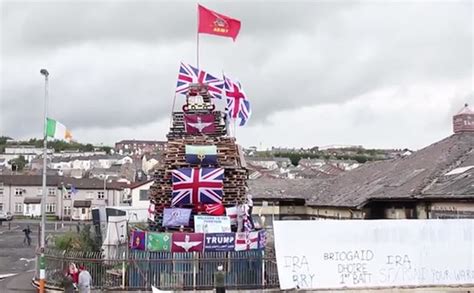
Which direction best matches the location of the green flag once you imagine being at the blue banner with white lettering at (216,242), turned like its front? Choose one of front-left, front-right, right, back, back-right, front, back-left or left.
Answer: right

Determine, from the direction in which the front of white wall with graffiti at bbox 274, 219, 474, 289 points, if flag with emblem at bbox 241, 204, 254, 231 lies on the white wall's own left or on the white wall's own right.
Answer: on the white wall's own right

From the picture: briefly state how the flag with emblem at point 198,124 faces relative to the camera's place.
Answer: facing the viewer

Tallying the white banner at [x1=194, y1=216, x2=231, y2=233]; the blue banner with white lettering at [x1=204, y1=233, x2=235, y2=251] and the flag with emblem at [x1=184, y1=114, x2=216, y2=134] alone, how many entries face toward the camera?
3

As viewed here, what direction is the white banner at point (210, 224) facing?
toward the camera

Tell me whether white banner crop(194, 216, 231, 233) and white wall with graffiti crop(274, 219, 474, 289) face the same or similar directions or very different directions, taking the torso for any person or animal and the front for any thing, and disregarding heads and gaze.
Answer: same or similar directions

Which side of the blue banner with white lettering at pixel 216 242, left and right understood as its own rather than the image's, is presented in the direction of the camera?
front

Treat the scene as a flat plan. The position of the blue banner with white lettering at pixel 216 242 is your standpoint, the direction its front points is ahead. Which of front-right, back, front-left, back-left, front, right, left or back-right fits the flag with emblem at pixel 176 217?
back-right

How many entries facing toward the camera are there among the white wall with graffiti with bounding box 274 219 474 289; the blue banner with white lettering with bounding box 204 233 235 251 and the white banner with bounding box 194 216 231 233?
3

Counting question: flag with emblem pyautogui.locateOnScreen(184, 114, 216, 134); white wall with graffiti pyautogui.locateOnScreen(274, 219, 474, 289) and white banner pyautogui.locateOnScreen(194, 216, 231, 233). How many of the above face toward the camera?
3

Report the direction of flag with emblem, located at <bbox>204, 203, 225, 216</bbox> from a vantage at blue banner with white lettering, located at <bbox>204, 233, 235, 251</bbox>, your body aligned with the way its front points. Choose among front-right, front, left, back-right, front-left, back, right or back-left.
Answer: back

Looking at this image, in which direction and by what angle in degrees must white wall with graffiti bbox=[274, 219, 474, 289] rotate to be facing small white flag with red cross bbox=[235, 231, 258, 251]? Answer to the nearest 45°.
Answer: approximately 135° to its right

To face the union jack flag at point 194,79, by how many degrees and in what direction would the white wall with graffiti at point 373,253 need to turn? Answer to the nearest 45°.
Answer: approximately 135° to its right
